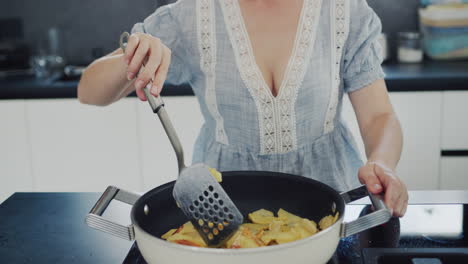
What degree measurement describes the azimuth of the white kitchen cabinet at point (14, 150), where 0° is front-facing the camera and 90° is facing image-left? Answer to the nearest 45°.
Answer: approximately 0°

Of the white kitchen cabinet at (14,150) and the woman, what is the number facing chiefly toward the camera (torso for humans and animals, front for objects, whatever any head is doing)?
2

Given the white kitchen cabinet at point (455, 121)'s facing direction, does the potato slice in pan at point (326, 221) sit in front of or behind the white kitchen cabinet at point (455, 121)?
in front

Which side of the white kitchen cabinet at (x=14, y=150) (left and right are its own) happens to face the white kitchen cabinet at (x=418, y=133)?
left

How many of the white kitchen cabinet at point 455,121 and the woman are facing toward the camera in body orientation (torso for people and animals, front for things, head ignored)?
2

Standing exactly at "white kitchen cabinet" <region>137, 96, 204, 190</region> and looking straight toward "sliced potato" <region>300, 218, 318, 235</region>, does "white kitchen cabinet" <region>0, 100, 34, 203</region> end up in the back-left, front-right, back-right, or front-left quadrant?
back-right

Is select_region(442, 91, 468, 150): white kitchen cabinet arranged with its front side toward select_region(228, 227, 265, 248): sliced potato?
yes

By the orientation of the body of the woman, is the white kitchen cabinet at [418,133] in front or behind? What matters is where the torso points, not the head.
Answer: behind

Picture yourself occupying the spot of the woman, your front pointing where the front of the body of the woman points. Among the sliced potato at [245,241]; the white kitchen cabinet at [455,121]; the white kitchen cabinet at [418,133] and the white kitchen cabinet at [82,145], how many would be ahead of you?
1

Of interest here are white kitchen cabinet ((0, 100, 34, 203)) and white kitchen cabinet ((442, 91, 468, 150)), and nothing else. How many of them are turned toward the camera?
2

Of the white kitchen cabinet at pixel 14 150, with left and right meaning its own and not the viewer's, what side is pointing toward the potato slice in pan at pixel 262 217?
front
